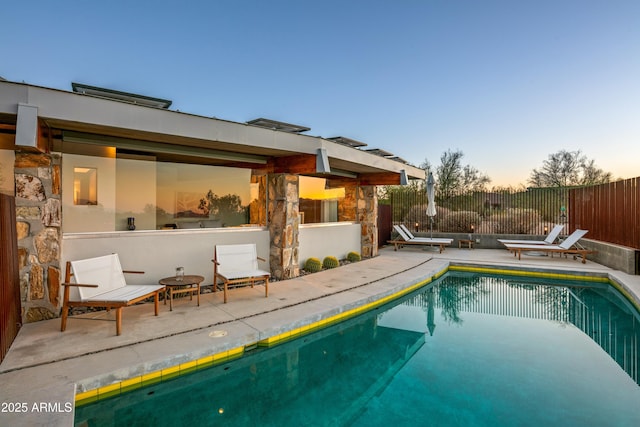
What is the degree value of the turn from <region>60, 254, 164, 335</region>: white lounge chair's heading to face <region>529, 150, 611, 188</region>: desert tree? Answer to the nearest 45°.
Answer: approximately 45° to its left

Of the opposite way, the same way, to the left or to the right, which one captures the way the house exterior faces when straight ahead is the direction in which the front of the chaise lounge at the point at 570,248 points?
the opposite way

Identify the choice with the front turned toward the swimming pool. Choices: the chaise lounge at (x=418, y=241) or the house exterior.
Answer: the house exterior

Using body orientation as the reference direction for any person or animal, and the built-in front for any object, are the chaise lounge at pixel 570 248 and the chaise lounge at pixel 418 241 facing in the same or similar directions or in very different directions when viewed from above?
very different directions

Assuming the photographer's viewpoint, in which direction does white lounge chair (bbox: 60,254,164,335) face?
facing the viewer and to the right of the viewer

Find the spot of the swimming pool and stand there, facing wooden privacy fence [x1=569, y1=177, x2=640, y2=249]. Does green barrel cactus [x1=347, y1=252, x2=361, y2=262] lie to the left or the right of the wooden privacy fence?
left

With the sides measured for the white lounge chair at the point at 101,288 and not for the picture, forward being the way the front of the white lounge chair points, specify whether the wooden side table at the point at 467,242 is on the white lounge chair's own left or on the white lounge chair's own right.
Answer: on the white lounge chair's own left

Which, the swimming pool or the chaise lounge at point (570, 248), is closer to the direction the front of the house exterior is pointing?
the swimming pool

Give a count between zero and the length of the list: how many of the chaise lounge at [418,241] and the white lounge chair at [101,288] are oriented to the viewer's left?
0

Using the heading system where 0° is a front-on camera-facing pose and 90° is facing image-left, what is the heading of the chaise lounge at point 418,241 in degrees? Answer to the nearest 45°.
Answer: approximately 270°

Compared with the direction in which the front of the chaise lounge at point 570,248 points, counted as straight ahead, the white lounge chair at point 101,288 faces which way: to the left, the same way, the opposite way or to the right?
the opposite way

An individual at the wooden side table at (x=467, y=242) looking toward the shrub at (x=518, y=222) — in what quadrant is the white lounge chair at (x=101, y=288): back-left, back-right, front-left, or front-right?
back-right

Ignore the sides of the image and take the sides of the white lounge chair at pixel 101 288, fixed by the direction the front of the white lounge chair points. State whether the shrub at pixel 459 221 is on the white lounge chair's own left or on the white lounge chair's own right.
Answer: on the white lounge chair's own left

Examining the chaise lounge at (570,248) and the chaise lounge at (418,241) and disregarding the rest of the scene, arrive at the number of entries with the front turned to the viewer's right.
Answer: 1

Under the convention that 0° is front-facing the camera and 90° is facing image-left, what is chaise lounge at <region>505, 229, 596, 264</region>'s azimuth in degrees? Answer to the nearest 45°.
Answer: approximately 90°

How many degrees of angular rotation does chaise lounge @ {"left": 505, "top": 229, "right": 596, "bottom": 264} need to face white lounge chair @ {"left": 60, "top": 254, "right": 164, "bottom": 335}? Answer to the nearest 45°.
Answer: approximately 45° to its left

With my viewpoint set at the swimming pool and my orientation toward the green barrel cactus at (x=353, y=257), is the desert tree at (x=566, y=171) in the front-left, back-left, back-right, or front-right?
front-right

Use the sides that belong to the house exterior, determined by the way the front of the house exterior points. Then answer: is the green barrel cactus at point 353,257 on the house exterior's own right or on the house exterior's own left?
on the house exterior's own left
